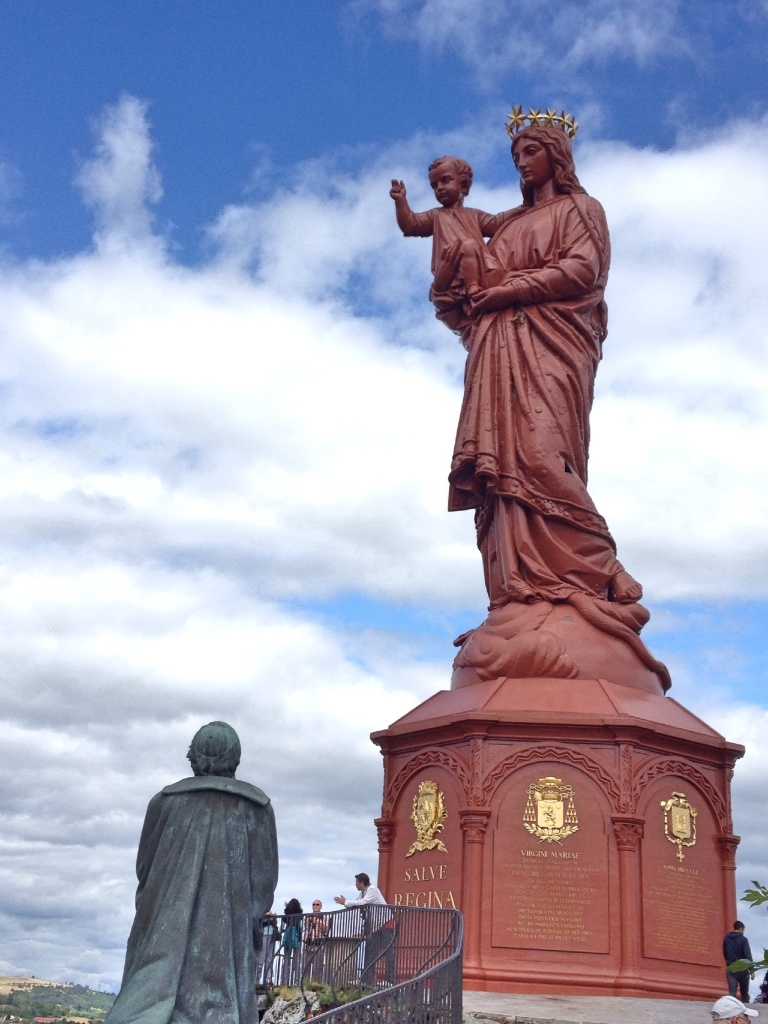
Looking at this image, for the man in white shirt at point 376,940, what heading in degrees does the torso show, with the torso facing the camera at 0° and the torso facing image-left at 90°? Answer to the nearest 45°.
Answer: approximately 90°
